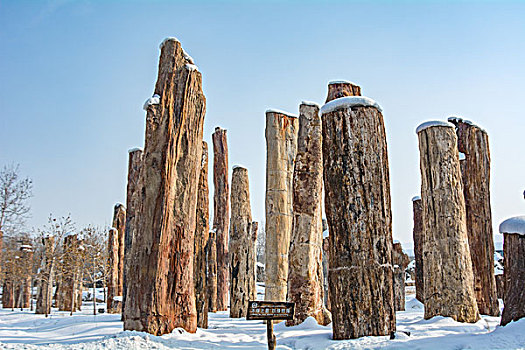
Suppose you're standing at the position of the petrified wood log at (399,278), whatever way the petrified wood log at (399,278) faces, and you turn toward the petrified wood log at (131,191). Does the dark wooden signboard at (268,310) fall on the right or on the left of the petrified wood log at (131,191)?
left

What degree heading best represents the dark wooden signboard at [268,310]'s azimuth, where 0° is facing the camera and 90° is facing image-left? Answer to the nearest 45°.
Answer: approximately 0°

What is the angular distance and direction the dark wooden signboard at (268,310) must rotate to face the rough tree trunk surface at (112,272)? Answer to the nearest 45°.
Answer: approximately 135° to its right

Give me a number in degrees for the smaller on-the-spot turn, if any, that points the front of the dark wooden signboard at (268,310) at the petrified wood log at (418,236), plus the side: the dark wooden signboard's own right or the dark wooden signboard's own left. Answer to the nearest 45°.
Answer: approximately 135° to the dark wooden signboard's own left

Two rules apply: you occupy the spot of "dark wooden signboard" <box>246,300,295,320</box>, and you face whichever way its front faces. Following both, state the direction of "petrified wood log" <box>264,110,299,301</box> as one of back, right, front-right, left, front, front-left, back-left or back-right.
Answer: back

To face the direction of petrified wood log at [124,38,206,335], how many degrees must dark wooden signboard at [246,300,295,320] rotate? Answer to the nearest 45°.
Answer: approximately 135° to its right

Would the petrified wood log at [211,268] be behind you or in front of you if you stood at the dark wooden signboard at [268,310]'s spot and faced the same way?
behind

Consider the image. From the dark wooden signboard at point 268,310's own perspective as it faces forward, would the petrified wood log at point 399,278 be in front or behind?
behind

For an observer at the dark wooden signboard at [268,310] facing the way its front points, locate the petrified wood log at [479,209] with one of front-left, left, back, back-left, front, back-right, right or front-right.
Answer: back-left

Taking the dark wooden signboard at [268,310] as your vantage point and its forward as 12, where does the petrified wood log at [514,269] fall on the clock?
The petrified wood log is roughly at 9 o'clock from the dark wooden signboard.

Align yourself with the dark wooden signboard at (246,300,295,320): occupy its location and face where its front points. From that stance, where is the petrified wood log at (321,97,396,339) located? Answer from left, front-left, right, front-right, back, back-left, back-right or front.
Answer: left

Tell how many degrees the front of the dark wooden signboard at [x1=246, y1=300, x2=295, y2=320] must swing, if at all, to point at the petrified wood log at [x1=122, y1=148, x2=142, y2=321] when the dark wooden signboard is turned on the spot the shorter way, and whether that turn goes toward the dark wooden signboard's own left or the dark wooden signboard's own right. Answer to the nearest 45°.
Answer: approximately 135° to the dark wooden signboard's own right
